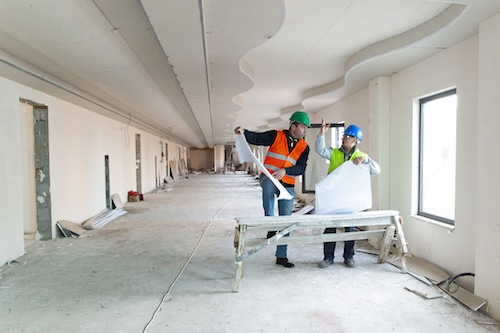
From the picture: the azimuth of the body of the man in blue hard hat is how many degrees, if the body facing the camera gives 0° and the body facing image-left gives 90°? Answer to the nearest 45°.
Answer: approximately 0°

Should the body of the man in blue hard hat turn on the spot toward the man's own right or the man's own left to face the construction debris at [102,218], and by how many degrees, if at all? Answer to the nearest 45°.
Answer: approximately 90° to the man's own right

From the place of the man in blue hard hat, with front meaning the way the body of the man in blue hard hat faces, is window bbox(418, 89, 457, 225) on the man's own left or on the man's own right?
on the man's own left

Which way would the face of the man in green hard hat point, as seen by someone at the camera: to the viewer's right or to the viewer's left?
to the viewer's right

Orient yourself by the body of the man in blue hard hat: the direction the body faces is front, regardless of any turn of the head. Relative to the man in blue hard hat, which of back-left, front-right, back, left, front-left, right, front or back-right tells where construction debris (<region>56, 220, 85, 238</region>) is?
right

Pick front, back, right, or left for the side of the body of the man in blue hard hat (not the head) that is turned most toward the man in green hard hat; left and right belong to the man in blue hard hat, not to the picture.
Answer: right
